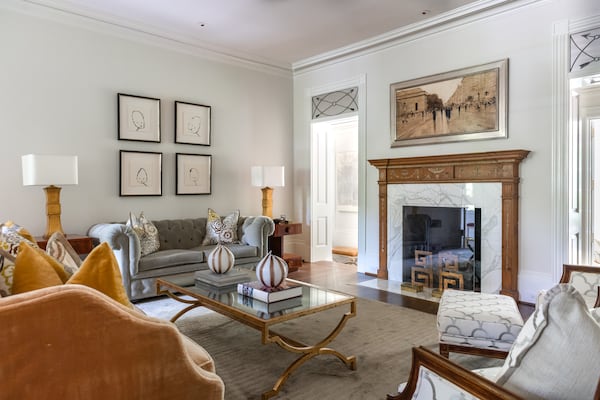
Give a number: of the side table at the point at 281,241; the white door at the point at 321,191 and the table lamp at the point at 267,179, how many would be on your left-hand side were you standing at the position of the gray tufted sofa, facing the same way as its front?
3

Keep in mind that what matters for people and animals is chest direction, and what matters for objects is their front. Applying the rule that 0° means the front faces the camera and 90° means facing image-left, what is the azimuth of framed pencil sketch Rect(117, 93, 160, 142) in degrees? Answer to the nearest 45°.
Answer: approximately 315°

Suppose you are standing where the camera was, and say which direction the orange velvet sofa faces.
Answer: facing away from the viewer and to the right of the viewer

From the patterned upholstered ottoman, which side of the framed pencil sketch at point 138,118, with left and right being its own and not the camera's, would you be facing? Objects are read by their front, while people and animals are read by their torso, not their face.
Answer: front

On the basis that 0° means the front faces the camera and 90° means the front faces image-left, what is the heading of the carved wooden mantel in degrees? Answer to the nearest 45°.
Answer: approximately 45°

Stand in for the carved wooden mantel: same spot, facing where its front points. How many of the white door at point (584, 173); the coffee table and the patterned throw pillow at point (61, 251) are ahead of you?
2

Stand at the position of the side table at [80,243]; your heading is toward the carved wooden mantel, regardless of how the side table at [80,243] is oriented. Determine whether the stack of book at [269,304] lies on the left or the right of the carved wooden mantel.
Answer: right

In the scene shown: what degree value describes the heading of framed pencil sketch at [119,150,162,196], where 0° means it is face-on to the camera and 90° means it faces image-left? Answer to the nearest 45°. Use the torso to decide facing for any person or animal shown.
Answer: approximately 315°

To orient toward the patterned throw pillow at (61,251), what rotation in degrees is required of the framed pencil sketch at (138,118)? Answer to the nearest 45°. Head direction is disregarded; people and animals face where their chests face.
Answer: approximately 45° to its right

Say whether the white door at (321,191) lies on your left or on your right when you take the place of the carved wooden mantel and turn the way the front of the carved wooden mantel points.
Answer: on your right

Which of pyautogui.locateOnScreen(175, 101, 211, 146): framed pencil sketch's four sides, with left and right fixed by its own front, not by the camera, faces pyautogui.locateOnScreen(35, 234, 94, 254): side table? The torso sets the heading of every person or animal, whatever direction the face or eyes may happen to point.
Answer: right

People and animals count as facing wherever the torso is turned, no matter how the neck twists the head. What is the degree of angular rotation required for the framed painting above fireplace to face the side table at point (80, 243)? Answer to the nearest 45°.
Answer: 0° — it already faces it

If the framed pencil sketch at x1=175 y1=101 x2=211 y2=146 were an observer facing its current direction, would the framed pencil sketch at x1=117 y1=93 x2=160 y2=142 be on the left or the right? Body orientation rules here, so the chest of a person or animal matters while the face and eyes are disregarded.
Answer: on its right

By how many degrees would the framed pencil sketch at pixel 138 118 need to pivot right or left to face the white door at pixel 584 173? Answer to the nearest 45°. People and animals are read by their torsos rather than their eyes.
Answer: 0° — it already faces it
